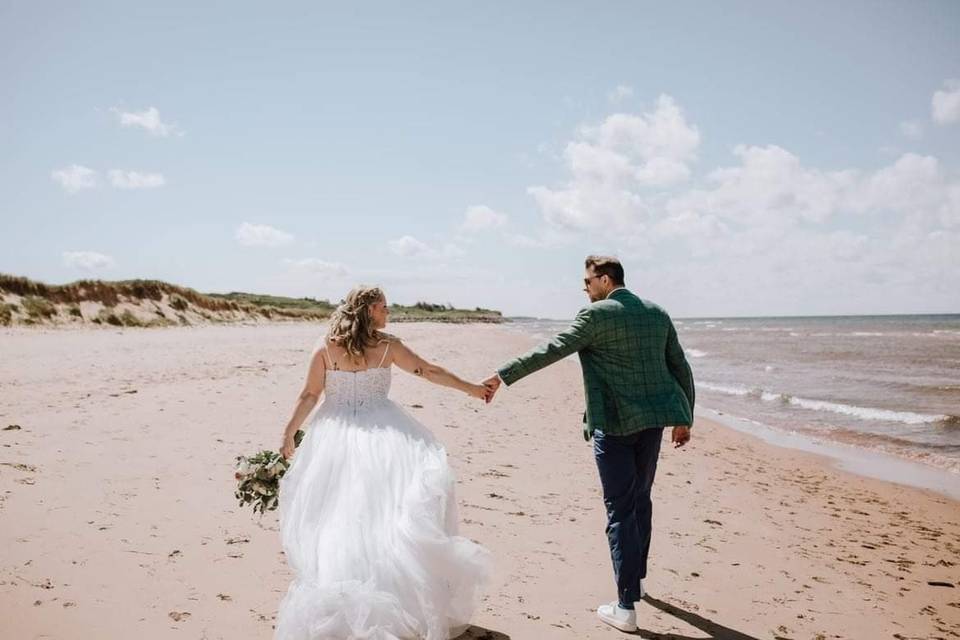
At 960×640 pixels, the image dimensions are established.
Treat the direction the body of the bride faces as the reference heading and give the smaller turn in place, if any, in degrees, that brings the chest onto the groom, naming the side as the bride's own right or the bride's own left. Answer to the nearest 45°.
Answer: approximately 90° to the bride's own right

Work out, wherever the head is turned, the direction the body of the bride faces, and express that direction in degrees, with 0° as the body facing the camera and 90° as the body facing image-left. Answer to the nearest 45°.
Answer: approximately 180°

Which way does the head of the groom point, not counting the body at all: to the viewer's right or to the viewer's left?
to the viewer's left

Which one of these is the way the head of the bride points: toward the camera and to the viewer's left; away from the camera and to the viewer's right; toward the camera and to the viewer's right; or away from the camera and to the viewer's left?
away from the camera and to the viewer's right
